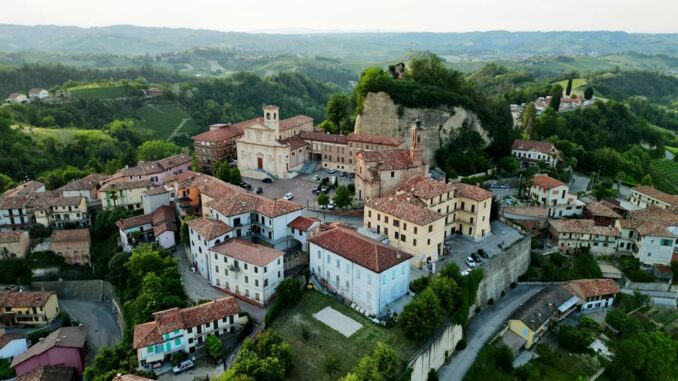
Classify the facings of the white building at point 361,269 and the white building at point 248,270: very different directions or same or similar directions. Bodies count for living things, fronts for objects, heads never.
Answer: same or similar directions

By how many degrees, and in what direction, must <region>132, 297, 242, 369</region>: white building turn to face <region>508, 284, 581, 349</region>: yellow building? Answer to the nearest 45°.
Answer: approximately 45° to its left

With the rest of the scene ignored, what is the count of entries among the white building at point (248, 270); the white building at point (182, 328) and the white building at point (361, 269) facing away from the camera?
0

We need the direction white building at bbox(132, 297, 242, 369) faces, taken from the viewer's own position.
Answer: facing the viewer and to the right of the viewer

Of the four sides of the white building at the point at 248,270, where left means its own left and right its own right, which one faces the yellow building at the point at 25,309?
right

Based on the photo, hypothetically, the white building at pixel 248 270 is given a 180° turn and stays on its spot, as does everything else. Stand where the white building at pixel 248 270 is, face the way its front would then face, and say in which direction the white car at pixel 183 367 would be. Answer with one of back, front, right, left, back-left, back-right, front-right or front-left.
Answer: back

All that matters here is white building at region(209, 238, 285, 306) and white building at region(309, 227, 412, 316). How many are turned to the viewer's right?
0

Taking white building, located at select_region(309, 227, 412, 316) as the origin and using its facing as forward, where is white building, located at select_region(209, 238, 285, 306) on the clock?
white building, located at select_region(209, 238, 285, 306) is roughly at 2 o'clock from white building, located at select_region(309, 227, 412, 316).

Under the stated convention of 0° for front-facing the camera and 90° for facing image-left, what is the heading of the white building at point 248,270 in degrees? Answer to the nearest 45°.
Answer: approximately 45°

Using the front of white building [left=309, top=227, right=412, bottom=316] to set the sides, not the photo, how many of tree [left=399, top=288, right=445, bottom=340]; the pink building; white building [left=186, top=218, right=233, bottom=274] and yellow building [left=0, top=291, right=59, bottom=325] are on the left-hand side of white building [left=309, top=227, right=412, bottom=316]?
1

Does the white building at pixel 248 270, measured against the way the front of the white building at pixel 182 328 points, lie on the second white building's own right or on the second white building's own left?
on the second white building's own left

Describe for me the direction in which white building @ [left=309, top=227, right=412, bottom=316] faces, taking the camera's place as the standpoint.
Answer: facing the viewer and to the left of the viewer
